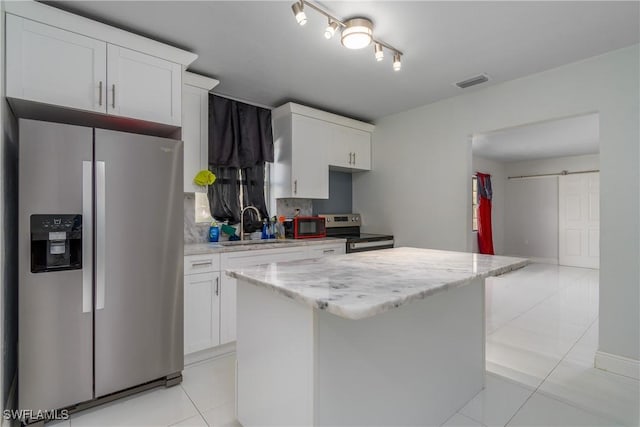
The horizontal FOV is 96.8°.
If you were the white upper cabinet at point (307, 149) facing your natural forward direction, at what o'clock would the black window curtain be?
The black window curtain is roughly at 4 o'clock from the white upper cabinet.

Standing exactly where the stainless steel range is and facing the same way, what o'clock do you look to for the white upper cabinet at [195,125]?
The white upper cabinet is roughly at 3 o'clock from the stainless steel range.

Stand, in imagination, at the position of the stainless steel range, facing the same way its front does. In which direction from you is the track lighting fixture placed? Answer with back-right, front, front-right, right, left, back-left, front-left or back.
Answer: front-right

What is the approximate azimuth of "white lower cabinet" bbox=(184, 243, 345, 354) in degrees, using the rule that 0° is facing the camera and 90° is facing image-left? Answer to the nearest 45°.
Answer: approximately 315°

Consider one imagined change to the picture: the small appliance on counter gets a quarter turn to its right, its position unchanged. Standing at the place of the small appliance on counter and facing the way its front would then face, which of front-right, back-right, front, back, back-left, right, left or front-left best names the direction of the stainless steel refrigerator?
front

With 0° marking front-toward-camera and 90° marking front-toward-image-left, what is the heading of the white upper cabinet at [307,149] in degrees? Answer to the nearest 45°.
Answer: approximately 315°

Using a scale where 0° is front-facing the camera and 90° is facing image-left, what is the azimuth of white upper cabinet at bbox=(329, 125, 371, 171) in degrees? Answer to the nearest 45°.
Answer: approximately 315°

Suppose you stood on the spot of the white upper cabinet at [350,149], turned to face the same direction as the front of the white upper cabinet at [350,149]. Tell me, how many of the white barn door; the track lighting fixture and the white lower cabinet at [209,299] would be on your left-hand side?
1

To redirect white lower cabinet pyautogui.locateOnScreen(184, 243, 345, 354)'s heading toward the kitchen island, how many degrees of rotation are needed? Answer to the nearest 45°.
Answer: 0° — it already faces it

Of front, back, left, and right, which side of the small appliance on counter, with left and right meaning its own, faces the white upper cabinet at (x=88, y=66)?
right

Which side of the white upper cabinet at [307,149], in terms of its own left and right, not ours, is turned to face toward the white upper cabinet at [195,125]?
right
